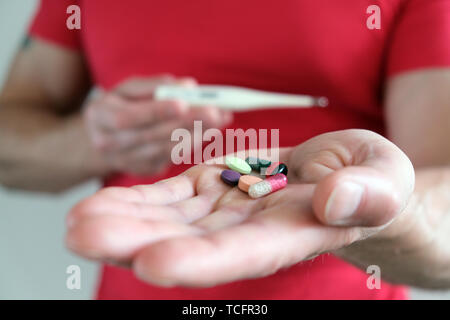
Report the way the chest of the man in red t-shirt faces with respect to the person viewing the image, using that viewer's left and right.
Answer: facing the viewer
